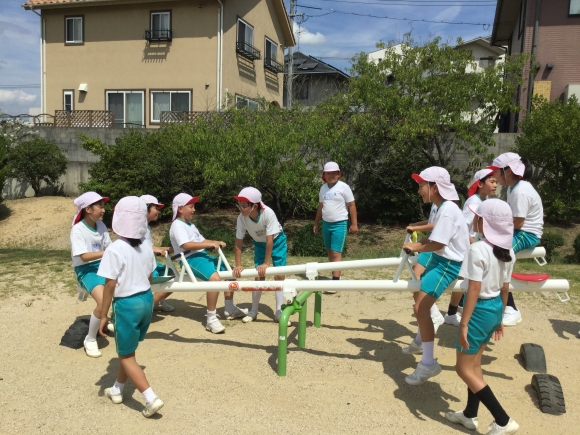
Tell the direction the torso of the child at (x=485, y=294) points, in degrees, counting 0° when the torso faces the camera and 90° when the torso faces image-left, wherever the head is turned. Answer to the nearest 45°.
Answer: approximately 135°

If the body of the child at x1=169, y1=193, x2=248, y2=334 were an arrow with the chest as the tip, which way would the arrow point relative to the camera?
to the viewer's right

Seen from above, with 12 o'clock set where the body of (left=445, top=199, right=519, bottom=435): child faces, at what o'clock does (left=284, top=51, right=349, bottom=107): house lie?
The house is roughly at 1 o'clock from the child.

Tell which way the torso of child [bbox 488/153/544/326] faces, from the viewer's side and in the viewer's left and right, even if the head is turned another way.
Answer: facing to the left of the viewer

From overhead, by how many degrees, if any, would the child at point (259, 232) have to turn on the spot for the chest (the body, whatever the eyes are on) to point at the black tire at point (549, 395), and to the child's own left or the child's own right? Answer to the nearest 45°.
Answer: approximately 90° to the child's own left

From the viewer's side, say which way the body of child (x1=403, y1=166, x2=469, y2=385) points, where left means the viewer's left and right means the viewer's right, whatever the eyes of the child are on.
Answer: facing to the left of the viewer

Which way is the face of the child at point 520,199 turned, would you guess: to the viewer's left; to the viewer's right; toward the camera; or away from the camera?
to the viewer's left

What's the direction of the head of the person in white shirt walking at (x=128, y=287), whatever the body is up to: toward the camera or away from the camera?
away from the camera

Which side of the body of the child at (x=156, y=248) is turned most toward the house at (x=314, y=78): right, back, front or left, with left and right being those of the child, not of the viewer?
left

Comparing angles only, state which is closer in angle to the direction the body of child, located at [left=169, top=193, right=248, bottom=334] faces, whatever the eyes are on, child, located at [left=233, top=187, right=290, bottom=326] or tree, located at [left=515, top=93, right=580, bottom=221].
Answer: the child

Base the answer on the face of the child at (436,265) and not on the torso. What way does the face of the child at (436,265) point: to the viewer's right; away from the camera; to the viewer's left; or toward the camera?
to the viewer's left

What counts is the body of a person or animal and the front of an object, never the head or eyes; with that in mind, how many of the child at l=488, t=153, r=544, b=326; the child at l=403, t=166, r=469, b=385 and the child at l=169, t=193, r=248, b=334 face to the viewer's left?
2
